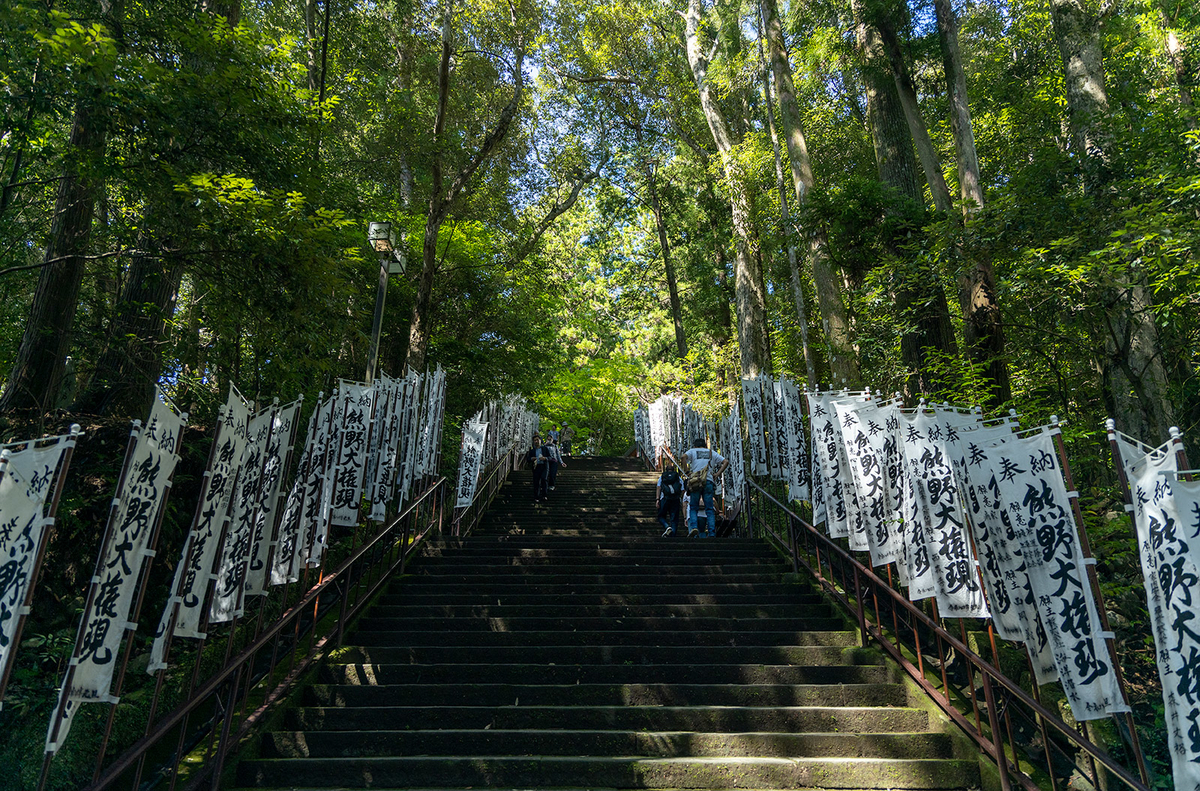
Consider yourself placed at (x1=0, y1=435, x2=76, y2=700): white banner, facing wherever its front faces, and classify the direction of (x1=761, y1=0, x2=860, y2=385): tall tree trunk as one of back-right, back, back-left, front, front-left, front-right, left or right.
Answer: left

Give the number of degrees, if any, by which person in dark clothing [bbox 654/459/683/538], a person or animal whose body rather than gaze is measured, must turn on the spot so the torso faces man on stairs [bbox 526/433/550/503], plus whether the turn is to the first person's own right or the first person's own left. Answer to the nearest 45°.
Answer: approximately 45° to the first person's own left

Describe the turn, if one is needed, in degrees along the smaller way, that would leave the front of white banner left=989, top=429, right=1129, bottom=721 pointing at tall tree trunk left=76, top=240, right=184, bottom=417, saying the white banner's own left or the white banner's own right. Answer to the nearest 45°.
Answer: approximately 90° to the white banner's own right

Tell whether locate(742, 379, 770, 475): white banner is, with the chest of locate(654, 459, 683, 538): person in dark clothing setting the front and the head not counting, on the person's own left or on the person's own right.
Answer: on the person's own right

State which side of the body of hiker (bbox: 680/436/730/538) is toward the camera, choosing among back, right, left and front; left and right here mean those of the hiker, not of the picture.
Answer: back

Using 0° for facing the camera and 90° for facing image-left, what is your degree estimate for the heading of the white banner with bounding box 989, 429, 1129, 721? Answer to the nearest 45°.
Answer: approximately 0°

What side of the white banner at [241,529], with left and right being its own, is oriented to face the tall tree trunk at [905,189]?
left

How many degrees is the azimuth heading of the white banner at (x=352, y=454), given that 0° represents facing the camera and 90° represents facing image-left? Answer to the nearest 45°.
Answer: approximately 0°

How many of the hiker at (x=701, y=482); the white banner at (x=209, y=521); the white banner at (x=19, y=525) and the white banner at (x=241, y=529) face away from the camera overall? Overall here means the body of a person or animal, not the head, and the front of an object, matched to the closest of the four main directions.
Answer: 1

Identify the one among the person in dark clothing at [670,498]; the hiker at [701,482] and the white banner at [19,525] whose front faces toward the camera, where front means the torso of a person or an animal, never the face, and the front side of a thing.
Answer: the white banner

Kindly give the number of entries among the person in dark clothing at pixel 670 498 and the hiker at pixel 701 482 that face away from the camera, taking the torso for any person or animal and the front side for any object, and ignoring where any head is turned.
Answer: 2

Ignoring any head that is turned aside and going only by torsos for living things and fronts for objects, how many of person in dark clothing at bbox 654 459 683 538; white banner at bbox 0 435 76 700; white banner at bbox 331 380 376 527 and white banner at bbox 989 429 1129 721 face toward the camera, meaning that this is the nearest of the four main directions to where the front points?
3

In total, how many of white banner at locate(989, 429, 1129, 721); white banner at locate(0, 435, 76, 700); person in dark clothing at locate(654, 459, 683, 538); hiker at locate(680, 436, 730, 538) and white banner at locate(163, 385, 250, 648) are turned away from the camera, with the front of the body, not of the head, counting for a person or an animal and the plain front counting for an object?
2
